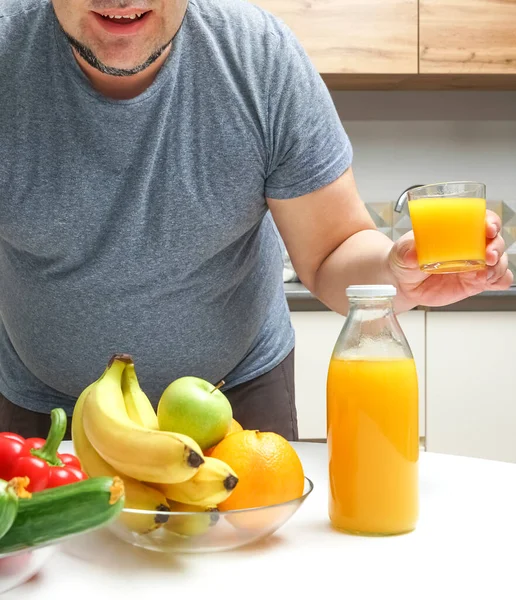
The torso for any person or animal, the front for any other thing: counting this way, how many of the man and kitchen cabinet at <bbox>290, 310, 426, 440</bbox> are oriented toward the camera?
2

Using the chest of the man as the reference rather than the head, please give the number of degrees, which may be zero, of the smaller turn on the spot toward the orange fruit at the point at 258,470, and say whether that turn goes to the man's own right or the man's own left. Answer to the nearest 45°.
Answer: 0° — they already face it

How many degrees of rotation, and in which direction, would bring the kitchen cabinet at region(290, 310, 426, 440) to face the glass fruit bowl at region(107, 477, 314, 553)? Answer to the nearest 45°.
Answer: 0° — it already faces it

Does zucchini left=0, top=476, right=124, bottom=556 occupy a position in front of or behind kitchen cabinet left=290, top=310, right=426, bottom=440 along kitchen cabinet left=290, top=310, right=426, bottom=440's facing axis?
in front

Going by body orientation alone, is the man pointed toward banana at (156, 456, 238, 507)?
yes

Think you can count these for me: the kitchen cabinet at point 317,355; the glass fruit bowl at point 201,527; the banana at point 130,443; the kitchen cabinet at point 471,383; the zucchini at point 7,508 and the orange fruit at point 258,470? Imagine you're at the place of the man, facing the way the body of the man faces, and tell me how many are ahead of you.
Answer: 4

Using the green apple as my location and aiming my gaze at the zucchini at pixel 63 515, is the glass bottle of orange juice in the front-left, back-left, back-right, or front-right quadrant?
back-left

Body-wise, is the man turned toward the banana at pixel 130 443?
yes

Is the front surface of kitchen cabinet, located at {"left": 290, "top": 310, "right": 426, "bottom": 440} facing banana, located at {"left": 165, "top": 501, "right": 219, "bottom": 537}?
yes

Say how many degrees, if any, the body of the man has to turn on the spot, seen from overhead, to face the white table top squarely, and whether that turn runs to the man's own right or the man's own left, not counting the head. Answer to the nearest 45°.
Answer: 0° — they already face it

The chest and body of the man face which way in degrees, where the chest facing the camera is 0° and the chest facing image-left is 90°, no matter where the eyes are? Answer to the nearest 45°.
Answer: approximately 0°

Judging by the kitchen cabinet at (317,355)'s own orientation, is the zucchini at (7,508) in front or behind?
in front
